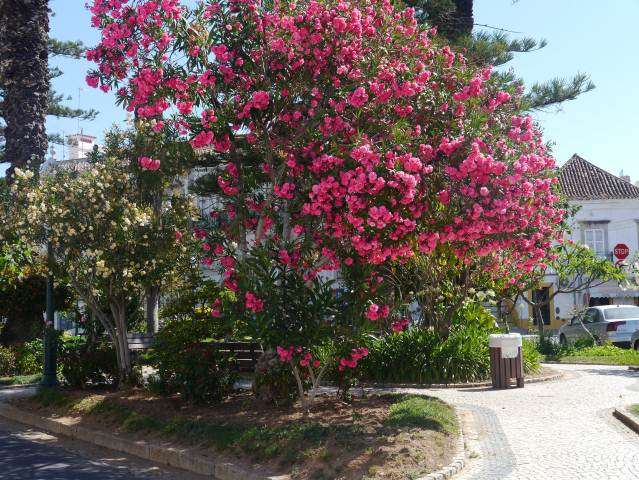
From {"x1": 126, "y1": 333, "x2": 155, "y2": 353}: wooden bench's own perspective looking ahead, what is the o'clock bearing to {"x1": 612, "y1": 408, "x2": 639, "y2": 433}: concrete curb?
The concrete curb is roughly at 11 o'clock from the wooden bench.

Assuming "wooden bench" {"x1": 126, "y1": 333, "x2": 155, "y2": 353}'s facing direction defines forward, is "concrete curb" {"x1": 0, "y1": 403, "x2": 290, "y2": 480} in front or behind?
in front

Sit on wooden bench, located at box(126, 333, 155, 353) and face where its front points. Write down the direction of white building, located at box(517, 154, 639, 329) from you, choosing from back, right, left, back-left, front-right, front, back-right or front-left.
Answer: back-left

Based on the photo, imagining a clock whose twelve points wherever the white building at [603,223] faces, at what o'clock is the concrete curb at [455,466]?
The concrete curb is roughly at 12 o'clock from the white building.

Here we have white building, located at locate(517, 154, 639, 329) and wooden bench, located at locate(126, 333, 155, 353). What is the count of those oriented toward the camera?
2

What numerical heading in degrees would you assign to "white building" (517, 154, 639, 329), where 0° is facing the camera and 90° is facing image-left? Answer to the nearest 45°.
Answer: approximately 0°

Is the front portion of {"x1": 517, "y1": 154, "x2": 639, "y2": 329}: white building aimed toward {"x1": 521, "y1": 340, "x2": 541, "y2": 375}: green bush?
yes

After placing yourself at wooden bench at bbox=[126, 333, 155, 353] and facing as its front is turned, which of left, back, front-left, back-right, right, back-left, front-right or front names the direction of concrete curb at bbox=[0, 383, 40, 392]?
right

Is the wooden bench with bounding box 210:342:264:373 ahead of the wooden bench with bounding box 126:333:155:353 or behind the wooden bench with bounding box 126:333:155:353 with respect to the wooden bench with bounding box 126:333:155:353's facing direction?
ahead

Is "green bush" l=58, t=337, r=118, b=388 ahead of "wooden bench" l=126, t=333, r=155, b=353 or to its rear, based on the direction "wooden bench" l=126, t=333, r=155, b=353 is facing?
ahead
